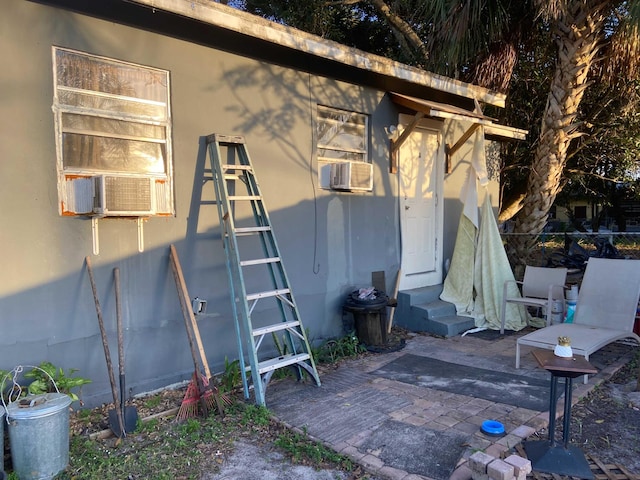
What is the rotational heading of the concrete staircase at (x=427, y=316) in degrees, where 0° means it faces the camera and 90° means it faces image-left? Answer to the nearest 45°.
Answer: approximately 315°

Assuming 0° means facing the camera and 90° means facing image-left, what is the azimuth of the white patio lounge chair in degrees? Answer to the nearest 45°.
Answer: approximately 45°

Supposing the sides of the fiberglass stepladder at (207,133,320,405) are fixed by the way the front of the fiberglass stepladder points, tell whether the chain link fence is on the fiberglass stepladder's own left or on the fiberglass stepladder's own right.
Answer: on the fiberglass stepladder's own left

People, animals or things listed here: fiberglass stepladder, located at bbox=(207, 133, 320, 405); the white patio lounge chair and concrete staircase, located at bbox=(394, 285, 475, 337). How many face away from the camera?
0

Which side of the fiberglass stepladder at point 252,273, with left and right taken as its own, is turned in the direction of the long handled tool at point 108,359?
right

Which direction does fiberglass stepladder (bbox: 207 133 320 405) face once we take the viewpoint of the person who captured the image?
facing the viewer and to the right of the viewer

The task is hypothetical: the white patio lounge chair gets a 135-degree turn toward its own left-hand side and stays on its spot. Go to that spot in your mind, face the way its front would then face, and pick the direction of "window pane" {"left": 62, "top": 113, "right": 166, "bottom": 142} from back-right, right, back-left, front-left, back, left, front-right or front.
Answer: back-right

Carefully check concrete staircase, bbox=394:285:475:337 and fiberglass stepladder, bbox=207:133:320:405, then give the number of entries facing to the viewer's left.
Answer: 0

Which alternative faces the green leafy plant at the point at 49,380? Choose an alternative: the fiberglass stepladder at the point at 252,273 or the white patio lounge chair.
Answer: the white patio lounge chair

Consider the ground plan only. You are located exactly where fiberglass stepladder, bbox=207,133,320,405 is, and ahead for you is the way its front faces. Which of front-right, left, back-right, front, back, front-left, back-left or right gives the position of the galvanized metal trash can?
right

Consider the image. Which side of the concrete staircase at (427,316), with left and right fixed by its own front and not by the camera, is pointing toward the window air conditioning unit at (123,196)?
right

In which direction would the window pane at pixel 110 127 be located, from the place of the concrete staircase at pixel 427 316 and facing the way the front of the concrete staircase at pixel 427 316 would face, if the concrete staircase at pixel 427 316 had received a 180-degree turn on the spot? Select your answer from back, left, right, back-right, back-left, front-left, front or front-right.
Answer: left

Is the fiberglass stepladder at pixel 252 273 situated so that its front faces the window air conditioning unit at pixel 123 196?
no

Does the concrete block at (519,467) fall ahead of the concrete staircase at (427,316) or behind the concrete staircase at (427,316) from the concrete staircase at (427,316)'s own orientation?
ahead

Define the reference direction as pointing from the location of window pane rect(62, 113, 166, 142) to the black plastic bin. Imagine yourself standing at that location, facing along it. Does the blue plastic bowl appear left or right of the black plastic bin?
right

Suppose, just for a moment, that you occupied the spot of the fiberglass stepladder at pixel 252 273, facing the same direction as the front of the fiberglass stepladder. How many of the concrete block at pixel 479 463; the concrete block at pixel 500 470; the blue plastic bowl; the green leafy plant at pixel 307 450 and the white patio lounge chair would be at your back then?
0

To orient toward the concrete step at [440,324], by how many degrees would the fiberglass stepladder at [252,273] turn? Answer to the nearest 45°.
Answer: approximately 90° to its left

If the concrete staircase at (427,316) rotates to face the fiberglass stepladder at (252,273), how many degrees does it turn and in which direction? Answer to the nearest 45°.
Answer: approximately 90° to its right

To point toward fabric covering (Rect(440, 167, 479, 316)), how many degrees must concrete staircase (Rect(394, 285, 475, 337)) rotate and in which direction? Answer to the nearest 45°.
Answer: approximately 90° to its left

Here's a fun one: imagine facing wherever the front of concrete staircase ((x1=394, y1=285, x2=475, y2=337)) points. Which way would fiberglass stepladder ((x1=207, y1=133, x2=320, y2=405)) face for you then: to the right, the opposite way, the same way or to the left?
the same way

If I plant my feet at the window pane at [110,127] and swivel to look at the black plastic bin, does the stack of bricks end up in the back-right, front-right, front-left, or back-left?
front-right

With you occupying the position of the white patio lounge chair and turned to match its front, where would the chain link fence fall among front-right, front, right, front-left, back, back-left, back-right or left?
back-right
